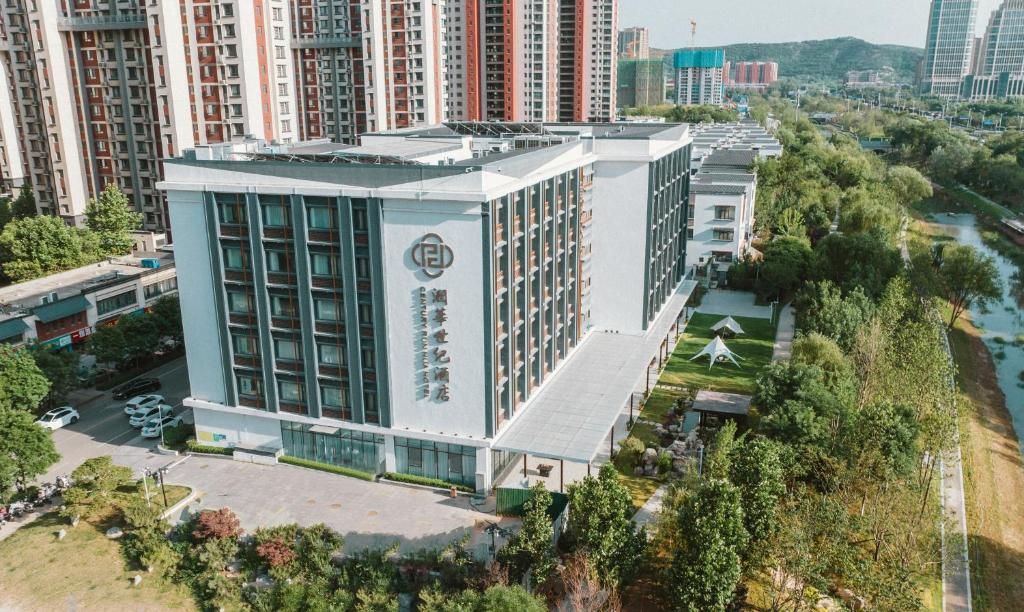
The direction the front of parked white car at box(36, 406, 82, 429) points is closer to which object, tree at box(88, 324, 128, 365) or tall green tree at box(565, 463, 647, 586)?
the tall green tree

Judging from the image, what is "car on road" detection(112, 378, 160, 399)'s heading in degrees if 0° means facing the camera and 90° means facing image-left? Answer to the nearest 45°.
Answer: approximately 45°

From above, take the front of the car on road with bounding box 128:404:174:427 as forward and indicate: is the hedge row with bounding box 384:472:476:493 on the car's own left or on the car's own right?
on the car's own right

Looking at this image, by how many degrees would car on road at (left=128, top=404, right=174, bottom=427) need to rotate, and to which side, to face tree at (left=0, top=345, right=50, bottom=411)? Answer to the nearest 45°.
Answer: approximately 135° to its left

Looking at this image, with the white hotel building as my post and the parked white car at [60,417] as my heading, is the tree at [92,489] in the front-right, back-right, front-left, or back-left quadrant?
front-left

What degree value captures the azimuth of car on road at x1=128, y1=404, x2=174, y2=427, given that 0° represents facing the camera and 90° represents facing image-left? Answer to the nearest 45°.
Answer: approximately 225°
